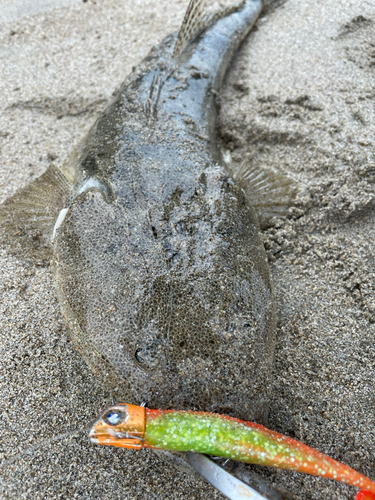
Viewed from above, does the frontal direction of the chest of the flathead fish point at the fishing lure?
yes

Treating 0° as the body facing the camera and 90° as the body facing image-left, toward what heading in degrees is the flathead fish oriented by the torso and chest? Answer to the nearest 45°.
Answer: approximately 0°
